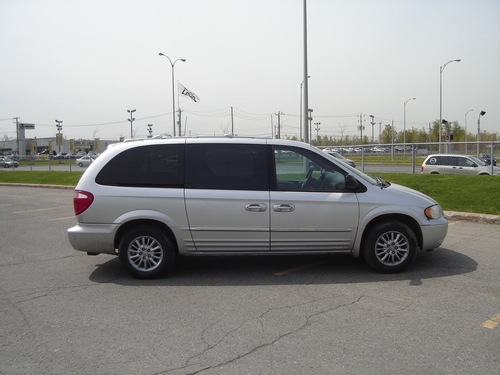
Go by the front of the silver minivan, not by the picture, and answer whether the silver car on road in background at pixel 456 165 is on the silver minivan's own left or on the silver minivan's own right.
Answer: on the silver minivan's own left

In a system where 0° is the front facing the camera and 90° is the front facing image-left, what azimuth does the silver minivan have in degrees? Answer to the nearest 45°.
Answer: approximately 270°
